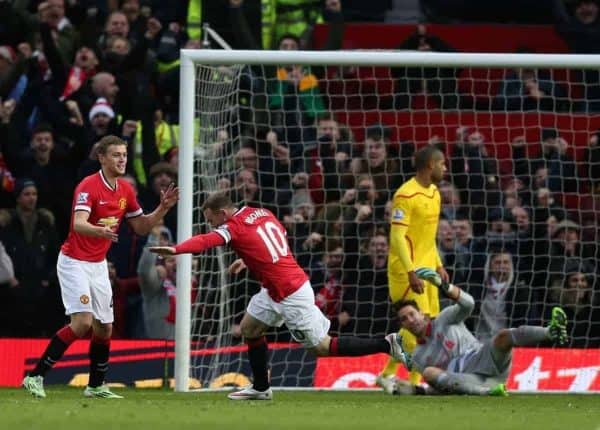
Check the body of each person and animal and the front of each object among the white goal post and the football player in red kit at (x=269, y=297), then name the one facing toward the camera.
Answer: the white goal post

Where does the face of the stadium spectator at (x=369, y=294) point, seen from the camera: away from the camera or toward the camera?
toward the camera

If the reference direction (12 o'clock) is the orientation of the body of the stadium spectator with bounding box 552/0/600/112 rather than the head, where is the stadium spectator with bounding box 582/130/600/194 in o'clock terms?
the stadium spectator with bounding box 582/130/600/194 is roughly at 12 o'clock from the stadium spectator with bounding box 552/0/600/112.

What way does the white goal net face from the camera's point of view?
toward the camera

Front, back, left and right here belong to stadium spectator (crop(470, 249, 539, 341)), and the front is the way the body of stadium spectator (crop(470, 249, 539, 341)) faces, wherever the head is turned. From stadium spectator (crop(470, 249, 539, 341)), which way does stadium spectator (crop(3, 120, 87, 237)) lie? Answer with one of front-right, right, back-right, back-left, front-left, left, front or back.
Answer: right

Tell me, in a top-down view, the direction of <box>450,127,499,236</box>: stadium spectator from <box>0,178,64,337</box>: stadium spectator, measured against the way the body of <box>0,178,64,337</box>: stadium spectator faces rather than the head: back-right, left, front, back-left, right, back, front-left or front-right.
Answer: left

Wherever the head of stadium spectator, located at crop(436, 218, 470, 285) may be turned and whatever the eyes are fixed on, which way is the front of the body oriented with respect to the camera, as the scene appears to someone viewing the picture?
toward the camera

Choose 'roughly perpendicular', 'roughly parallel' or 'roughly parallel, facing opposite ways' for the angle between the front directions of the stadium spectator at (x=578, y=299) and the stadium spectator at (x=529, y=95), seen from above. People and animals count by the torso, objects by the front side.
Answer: roughly parallel

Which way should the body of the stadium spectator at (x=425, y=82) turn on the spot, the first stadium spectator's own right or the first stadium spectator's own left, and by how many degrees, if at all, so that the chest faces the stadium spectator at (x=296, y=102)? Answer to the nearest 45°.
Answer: approximately 90° to the first stadium spectator's own right

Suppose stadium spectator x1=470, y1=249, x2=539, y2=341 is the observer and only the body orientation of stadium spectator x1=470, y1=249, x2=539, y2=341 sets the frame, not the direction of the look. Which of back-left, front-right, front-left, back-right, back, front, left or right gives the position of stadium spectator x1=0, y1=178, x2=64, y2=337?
right

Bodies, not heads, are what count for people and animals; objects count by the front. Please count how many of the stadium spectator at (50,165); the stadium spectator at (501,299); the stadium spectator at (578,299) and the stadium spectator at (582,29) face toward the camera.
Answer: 4

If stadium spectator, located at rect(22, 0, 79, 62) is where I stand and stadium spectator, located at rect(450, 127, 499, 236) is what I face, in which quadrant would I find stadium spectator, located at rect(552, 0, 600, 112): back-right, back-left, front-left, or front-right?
front-left

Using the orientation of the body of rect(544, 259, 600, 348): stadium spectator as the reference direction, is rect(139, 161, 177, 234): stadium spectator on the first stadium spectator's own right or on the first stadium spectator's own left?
on the first stadium spectator's own right
